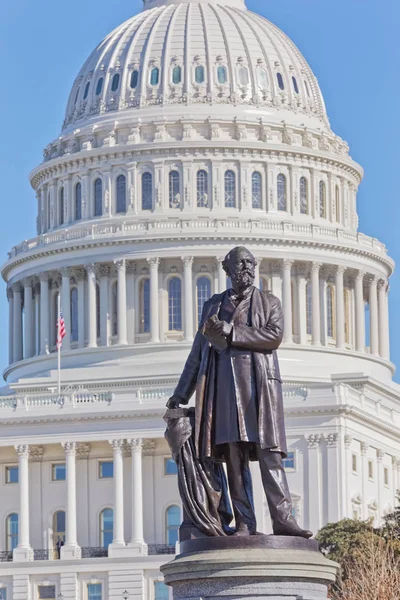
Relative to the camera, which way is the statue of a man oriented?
toward the camera
